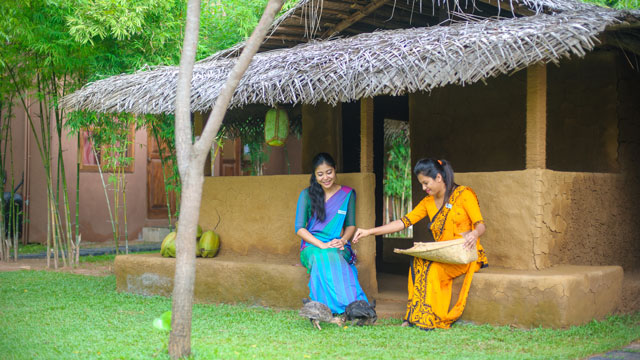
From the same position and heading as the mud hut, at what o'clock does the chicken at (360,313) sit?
The chicken is roughly at 12 o'clock from the mud hut.

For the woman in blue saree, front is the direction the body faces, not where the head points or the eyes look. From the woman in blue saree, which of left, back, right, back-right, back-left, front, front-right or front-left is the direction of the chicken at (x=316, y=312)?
front

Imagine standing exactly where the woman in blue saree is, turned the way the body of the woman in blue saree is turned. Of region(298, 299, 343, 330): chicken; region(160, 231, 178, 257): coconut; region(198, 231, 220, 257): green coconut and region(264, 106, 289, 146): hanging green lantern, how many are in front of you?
1

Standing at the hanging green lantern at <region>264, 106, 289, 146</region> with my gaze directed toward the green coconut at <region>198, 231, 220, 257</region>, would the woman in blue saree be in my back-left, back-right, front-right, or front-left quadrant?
back-left

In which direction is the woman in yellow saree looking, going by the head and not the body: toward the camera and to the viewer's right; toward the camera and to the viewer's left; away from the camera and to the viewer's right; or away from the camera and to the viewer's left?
toward the camera and to the viewer's left

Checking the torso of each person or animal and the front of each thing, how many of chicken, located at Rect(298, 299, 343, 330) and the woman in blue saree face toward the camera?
1

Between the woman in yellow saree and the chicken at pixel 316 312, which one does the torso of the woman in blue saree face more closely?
the chicken

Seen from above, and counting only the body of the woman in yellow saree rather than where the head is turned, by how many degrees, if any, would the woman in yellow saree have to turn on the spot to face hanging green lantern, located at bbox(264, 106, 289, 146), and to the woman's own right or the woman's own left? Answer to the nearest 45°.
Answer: approximately 90° to the woman's own right

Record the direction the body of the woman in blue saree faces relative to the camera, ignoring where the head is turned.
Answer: toward the camera

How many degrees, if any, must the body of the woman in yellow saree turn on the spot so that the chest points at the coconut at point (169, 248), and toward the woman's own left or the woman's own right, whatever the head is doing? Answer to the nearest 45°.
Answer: approximately 90° to the woman's own right
